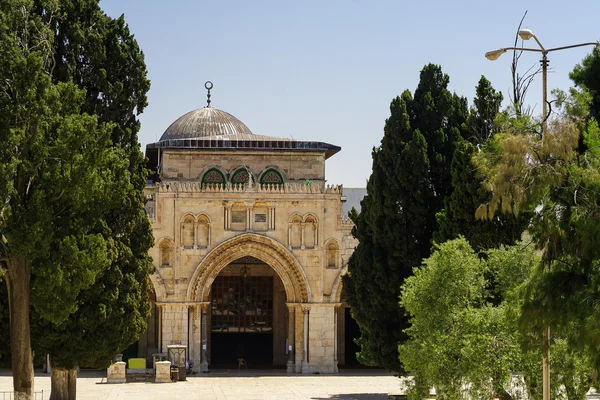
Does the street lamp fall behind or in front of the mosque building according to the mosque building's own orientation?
in front

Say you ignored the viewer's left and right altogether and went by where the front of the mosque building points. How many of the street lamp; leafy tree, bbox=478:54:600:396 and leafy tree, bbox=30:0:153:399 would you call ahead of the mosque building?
3

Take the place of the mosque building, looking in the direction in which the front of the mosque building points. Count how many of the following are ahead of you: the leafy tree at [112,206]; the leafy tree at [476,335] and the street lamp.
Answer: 3

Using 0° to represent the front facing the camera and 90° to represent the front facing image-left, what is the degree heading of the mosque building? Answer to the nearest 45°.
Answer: approximately 0°

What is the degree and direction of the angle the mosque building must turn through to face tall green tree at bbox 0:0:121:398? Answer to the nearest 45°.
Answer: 0° — it already faces it

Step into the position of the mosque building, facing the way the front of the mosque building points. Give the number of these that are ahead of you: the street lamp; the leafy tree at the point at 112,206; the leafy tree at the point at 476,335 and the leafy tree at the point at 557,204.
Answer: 4

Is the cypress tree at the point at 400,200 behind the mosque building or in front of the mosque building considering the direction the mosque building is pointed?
in front

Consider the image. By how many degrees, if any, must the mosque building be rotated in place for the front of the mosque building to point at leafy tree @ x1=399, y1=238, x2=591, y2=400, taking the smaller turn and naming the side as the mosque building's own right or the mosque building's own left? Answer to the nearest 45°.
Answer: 0° — it already faces it

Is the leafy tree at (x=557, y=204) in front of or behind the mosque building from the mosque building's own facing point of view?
in front

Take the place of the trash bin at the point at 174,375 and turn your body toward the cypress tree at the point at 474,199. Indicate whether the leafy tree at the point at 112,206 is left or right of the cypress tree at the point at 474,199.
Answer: right
